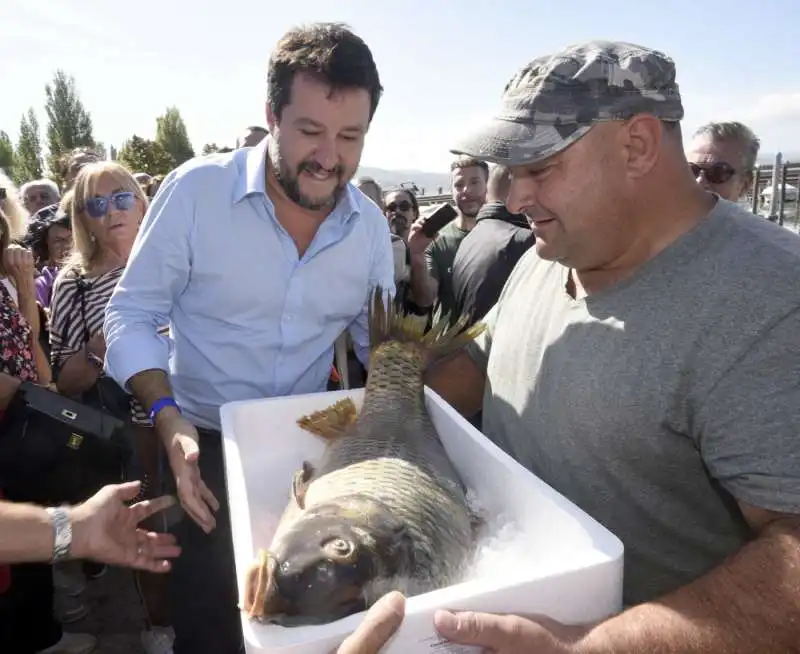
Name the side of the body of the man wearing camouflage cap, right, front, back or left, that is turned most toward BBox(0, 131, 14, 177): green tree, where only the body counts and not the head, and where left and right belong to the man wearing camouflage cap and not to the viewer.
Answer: right

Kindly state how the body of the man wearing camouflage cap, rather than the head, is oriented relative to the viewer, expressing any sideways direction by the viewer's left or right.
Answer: facing the viewer and to the left of the viewer

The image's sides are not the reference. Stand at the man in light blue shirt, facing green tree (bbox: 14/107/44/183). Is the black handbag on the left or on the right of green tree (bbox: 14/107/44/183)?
left

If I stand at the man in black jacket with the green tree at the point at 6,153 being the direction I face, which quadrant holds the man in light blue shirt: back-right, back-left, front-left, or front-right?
back-left

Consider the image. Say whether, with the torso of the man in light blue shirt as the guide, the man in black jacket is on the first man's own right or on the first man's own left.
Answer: on the first man's own left

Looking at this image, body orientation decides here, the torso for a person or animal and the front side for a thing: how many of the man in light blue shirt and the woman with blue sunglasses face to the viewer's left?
0

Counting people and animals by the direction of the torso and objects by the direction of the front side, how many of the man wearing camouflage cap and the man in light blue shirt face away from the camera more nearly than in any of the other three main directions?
0

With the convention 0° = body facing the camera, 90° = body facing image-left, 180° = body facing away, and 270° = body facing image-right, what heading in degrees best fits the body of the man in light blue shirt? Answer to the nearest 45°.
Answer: approximately 315°

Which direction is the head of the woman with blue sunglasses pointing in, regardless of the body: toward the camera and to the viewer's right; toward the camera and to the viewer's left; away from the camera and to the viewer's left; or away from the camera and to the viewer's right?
toward the camera and to the viewer's right

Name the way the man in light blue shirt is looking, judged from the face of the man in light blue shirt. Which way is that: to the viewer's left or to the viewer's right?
to the viewer's right

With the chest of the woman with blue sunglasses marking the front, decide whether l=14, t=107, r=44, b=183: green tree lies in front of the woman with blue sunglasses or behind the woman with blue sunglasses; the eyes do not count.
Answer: behind
